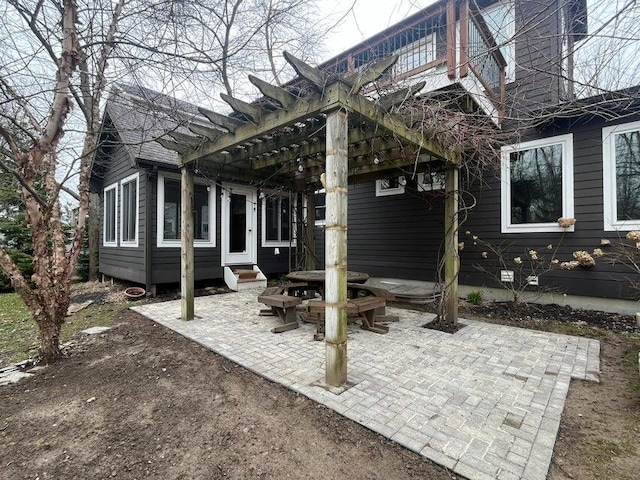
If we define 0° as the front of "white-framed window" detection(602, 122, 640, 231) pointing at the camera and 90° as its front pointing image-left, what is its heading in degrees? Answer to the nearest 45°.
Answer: approximately 45°

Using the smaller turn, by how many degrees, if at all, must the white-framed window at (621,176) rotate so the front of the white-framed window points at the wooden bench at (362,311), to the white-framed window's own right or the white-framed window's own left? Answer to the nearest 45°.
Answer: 0° — it already faces it

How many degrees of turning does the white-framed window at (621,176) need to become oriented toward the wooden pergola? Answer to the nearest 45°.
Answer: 0° — it already faces it

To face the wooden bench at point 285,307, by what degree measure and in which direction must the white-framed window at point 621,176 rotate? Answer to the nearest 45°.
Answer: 0° — it already faces it
